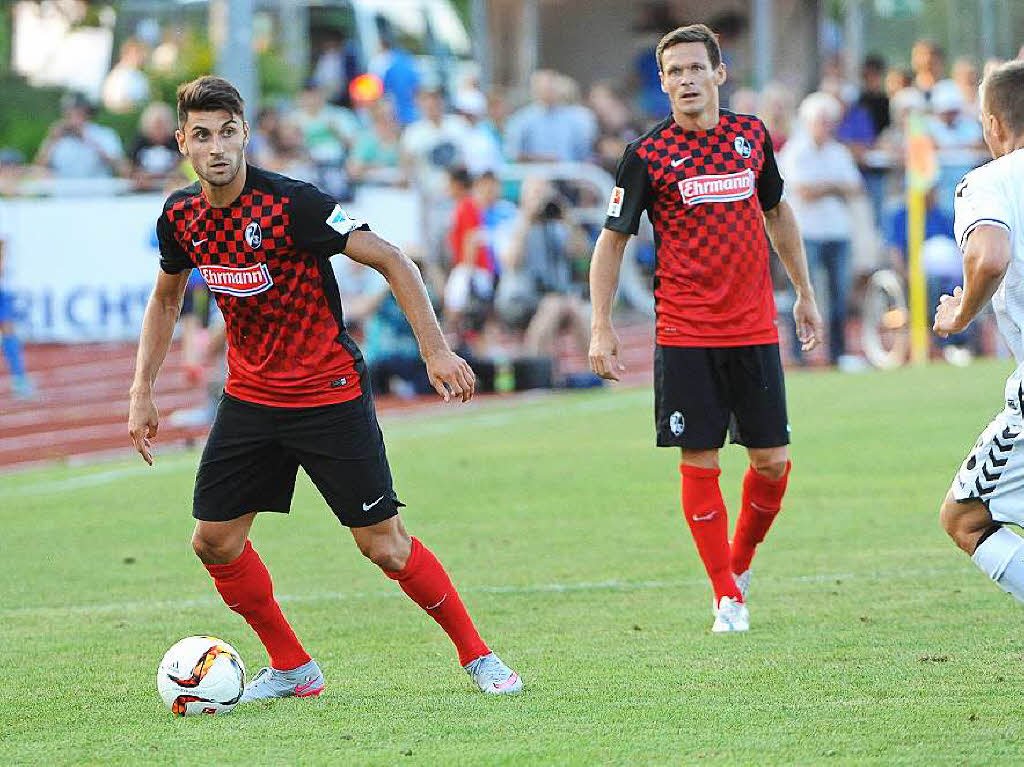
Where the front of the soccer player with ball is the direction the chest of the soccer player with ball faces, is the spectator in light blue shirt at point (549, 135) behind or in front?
behind

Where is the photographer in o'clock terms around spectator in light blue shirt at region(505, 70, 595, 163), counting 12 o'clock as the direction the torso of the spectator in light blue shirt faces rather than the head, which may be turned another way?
The photographer is roughly at 12 o'clock from the spectator in light blue shirt.

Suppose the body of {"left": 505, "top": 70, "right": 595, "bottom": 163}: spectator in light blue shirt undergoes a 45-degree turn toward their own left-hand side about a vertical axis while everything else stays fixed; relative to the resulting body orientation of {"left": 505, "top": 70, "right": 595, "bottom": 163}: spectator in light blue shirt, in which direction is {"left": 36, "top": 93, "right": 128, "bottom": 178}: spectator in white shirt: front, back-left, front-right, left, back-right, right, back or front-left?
back-right

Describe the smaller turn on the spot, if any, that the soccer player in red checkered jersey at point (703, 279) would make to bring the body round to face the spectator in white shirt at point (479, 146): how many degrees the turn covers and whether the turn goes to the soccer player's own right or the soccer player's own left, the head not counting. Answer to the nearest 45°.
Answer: approximately 180°

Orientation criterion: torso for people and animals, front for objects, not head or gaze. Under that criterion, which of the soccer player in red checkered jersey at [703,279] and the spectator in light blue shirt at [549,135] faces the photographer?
the spectator in light blue shirt

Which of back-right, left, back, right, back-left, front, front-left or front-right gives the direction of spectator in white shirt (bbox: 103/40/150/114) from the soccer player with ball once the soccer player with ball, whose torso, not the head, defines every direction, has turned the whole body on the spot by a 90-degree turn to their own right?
front-right

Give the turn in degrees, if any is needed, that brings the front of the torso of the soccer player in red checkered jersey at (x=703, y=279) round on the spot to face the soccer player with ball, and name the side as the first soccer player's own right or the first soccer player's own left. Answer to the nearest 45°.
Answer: approximately 45° to the first soccer player's own right

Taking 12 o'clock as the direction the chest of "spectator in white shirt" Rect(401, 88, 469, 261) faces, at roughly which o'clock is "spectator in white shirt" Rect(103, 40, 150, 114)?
"spectator in white shirt" Rect(103, 40, 150, 114) is roughly at 5 o'clock from "spectator in white shirt" Rect(401, 88, 469, 261).

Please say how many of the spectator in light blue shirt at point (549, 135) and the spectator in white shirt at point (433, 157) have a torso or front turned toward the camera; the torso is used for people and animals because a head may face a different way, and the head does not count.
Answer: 2

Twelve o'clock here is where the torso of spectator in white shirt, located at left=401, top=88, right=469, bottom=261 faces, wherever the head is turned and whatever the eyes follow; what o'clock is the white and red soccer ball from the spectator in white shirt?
The white and red soccer ball is roughly at 12 o'clock from the spectator in white shirt.

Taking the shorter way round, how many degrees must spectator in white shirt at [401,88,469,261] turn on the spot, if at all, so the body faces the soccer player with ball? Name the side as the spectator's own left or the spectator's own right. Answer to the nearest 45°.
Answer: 0° — they already face them

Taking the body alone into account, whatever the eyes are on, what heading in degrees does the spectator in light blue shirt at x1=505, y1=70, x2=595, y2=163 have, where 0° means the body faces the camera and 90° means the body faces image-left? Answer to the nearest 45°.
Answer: approximately 0°

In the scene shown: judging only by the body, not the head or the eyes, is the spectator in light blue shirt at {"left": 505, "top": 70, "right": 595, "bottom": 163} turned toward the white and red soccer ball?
yes
